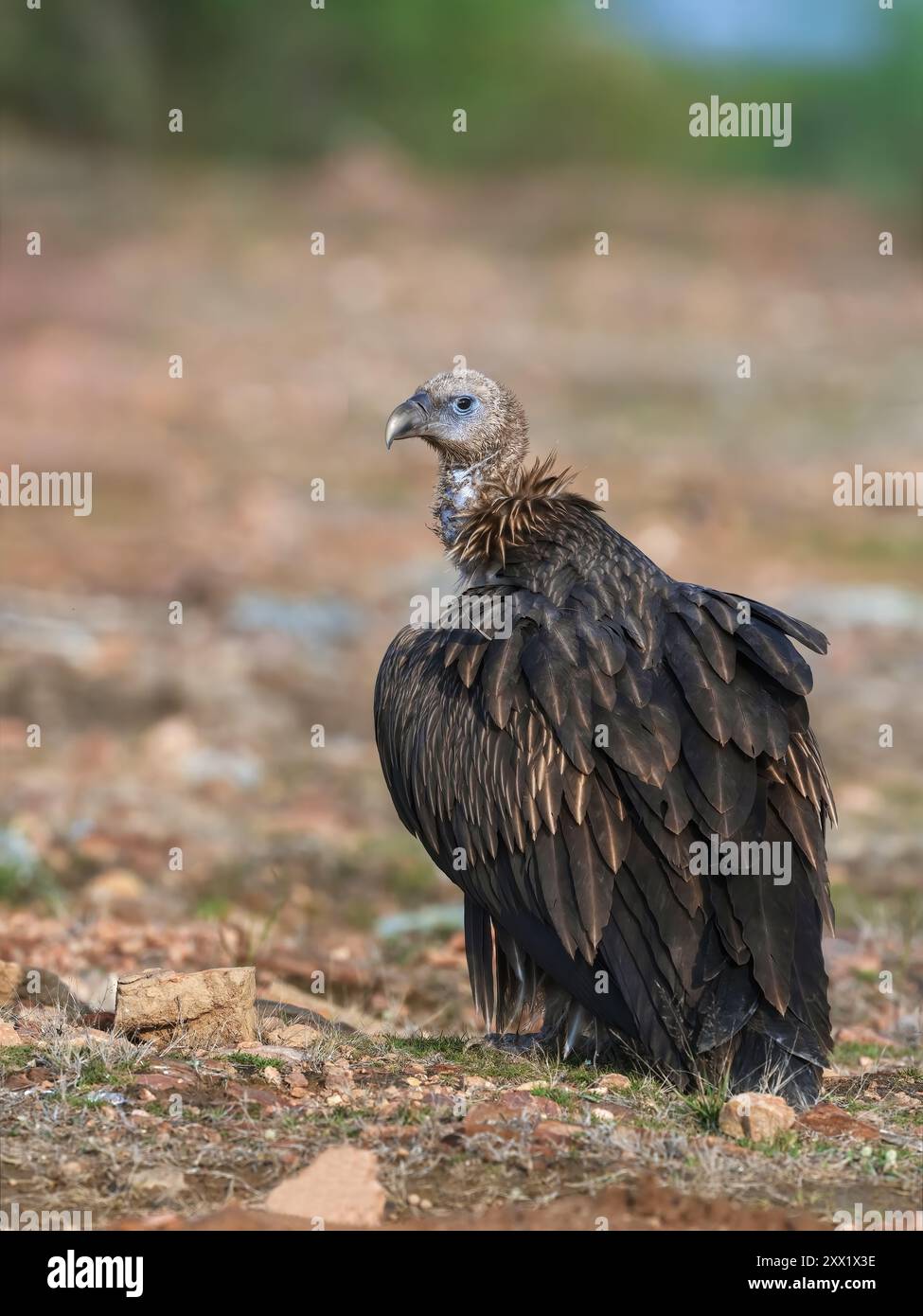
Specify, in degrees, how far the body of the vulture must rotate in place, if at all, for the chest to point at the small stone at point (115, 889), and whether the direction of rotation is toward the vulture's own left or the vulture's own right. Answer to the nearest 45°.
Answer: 0° — it already faces it

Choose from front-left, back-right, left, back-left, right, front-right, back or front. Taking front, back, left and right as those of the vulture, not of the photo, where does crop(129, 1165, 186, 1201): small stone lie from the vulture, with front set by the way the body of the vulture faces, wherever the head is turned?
left

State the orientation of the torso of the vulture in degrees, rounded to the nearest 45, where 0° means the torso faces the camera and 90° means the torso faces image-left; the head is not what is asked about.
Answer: approximately 135°

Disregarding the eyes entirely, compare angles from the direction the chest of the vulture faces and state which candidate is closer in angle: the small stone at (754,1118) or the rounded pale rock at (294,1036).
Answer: the rounded pale rock

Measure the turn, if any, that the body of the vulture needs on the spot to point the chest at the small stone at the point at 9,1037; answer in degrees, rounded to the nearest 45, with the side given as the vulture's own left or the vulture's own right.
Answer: approximately 45° to the vulture's own left

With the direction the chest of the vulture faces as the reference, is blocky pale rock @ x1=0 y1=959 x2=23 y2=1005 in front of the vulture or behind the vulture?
in front

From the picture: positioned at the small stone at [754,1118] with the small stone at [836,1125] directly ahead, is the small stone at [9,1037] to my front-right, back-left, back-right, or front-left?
back-left
